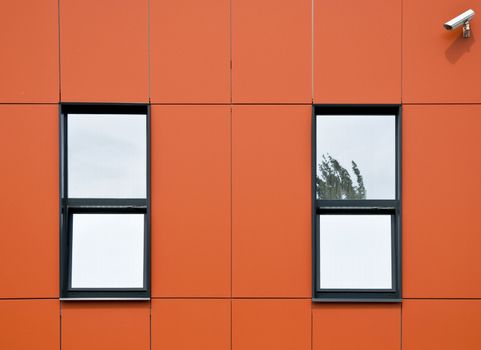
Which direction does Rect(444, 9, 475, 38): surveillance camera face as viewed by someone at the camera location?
facing the viewer and to the left of the viewer
